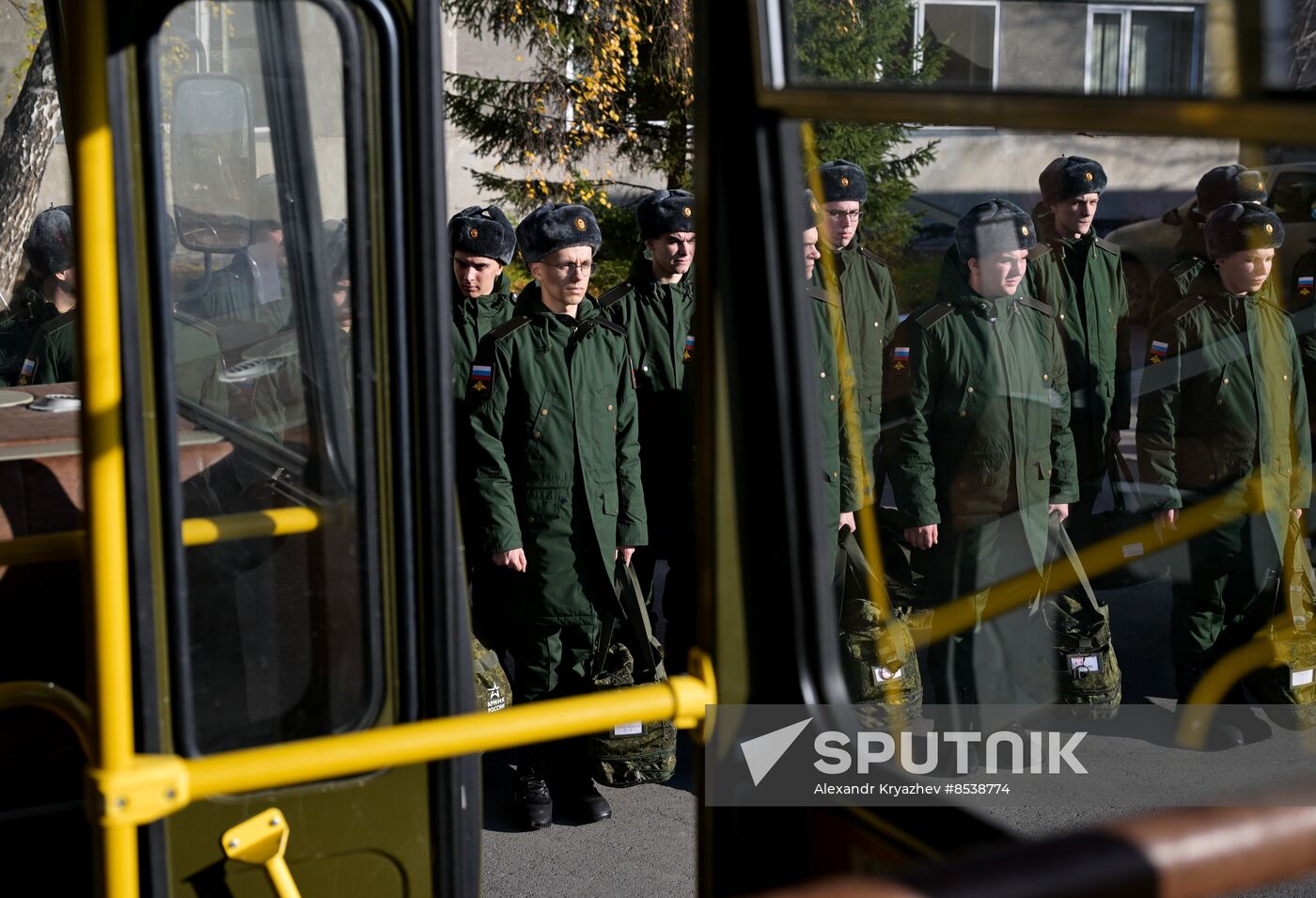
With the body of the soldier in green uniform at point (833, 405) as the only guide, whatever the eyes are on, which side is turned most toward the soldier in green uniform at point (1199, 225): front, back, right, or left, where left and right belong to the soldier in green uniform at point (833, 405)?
left

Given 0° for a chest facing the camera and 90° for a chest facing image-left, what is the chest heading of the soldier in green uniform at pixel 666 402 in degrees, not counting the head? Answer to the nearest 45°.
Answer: approximately 315°

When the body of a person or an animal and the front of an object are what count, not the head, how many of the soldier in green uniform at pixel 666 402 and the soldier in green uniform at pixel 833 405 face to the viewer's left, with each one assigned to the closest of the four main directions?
0

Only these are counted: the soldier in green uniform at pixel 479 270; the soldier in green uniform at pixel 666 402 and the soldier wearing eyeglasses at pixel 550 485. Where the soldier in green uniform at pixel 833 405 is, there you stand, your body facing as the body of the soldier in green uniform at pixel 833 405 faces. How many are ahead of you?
0

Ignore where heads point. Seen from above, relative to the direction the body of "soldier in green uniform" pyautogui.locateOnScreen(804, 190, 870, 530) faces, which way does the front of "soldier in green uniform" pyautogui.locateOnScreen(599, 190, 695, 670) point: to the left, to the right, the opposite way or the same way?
the same way

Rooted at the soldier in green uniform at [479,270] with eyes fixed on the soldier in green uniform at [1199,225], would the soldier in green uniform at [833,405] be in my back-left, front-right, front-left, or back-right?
front-right

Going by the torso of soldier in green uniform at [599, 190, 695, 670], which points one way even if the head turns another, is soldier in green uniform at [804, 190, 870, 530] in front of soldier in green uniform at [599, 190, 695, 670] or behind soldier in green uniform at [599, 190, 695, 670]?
in front

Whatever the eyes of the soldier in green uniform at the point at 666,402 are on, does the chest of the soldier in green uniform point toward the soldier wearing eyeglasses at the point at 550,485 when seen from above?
no

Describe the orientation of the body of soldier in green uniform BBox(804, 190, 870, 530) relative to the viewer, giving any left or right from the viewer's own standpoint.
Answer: facing the viewer and to the right of the viewer

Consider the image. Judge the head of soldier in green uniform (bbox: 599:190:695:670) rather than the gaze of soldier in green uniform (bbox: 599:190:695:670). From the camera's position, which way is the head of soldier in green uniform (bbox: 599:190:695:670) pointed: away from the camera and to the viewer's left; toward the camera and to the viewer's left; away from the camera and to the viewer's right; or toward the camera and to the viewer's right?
toward the camera and to the viewer's right

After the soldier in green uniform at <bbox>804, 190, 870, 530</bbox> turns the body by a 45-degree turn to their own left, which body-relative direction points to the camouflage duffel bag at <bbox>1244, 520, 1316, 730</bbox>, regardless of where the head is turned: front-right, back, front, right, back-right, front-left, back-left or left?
front-left
